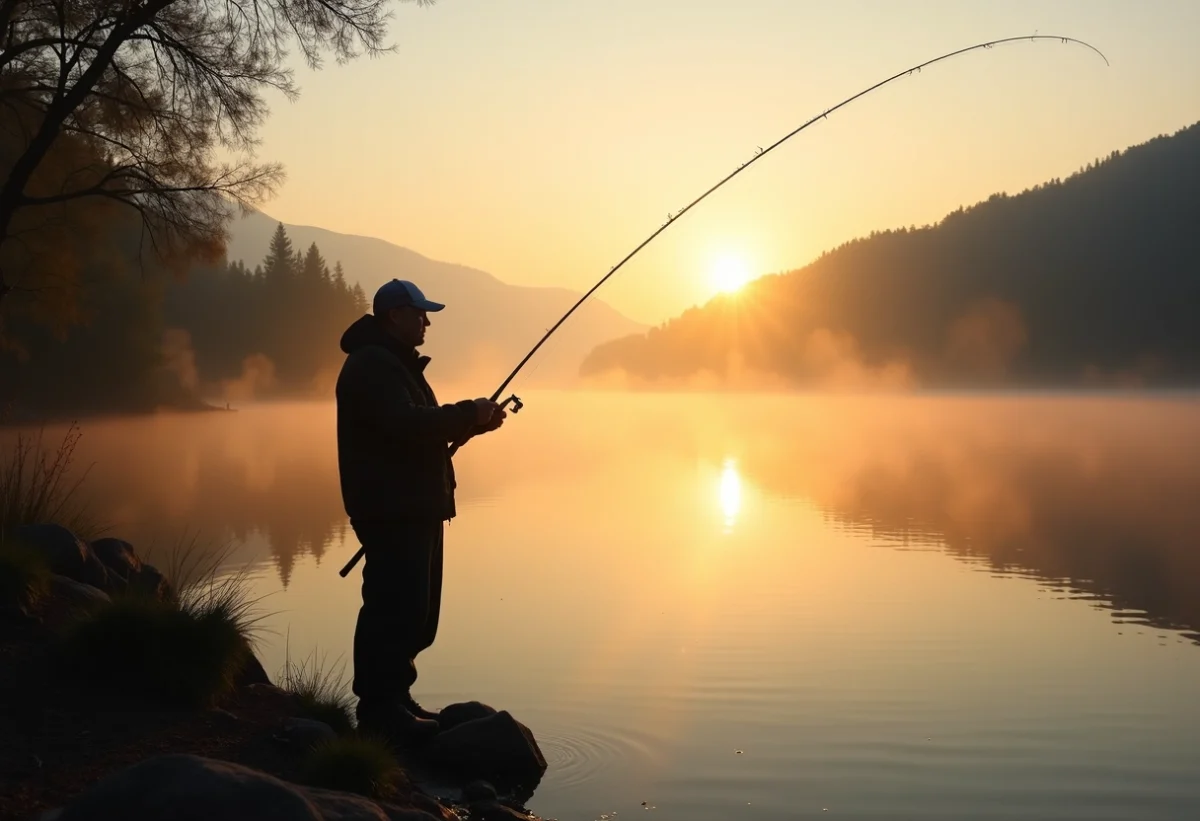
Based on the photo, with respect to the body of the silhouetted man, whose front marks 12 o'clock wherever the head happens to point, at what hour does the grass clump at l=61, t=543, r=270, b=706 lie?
The grass clump is roughly at 6 o'clock from the silhouetted man.

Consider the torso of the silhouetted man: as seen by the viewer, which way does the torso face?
to the viewer's right

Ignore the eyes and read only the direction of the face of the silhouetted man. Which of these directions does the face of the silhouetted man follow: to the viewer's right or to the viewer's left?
to the viewer's right

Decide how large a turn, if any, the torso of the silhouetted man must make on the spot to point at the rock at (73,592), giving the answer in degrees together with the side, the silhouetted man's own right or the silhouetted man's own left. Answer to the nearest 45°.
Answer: approximately 135° to the silhouetted man's own left

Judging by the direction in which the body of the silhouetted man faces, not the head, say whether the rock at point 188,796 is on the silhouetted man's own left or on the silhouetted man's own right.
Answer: on the silhouetted man's own right
